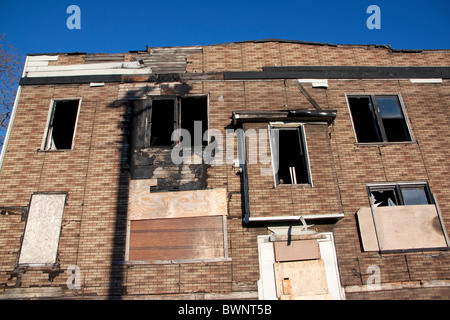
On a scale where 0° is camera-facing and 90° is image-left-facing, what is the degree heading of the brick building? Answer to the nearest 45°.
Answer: approximately 0°
